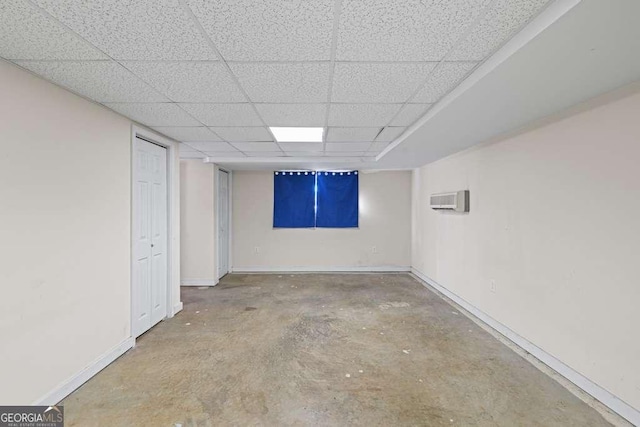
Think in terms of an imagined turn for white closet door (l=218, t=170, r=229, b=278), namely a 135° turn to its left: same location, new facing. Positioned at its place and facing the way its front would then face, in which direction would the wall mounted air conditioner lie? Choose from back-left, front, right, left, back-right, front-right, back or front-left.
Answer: back

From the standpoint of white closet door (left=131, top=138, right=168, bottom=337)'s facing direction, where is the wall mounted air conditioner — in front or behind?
in front

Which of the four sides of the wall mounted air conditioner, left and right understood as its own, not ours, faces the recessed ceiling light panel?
front

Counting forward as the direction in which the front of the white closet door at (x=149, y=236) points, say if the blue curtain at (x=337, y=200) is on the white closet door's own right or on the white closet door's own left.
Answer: on the white closet door's own left

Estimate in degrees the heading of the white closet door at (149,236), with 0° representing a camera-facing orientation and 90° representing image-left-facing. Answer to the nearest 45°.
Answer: approximately 315°

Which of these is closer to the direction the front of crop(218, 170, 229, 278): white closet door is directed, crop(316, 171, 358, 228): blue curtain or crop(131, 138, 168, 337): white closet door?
the blue curtain

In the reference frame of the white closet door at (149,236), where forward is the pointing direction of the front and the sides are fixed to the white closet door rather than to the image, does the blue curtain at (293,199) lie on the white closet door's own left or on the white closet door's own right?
on the white closet door's own left

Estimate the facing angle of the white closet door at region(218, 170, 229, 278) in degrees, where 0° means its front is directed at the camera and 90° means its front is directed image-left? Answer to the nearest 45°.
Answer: approximately 270°

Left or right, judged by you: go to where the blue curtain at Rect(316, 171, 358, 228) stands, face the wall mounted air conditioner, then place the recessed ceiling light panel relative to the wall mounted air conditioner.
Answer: right
